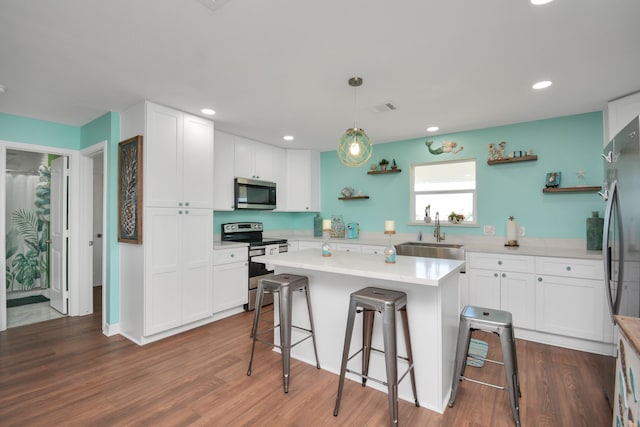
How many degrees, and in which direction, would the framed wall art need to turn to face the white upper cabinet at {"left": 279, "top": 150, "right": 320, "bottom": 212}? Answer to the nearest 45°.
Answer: approximately 135° to its left

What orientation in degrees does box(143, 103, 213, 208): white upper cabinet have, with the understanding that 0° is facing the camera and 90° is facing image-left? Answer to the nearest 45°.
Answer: approximately 315°

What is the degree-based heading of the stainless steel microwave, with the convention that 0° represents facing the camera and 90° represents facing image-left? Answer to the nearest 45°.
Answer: approximately 315°

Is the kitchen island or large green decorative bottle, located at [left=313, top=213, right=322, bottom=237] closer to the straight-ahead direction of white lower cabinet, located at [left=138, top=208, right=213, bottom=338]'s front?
the kitchen island

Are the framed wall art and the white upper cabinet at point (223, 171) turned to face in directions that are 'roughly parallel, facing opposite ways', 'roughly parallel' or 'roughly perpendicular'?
roughly perpendicular

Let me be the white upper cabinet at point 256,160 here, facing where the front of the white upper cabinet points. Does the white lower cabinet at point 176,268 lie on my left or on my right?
on my right

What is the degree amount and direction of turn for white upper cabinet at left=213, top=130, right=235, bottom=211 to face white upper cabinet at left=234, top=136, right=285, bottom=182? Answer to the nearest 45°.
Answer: approximately 90° to its left
